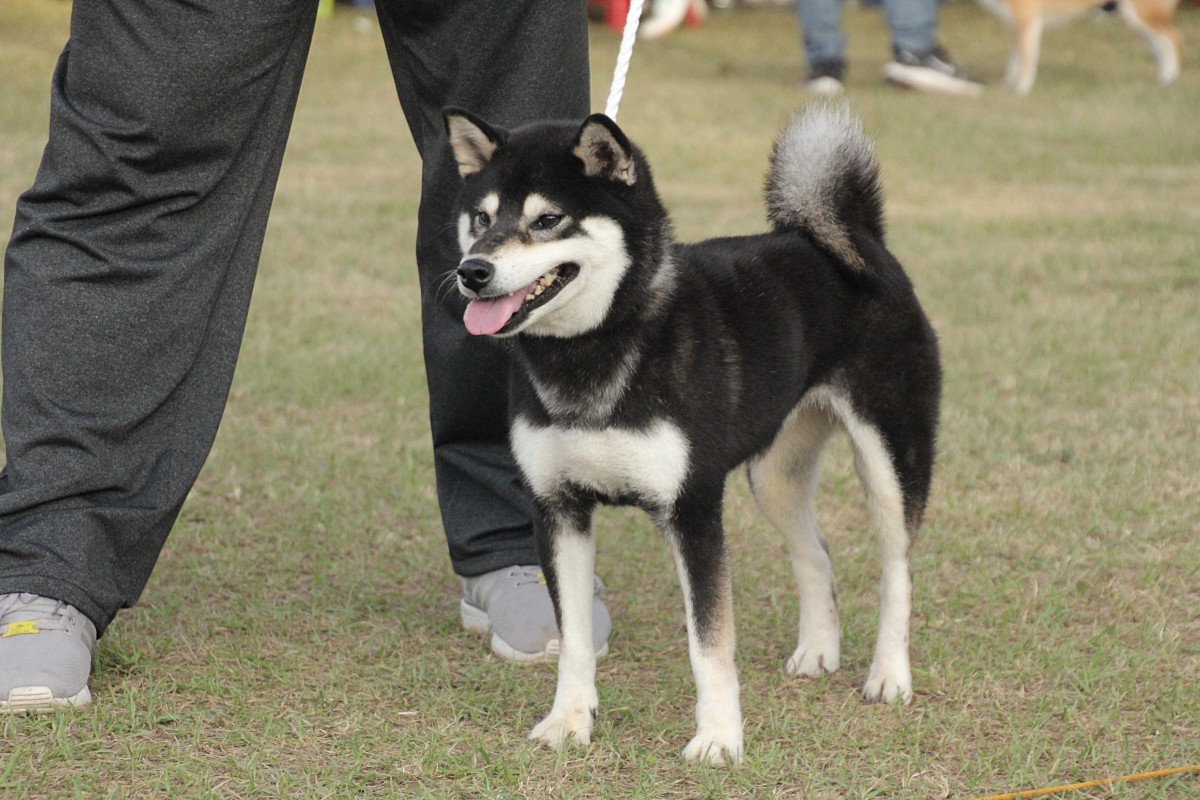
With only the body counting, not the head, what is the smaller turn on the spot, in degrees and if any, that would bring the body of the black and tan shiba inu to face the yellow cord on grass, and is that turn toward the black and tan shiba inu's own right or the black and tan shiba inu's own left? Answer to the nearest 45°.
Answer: approximately 90° to the black and tan shiba inu's own left

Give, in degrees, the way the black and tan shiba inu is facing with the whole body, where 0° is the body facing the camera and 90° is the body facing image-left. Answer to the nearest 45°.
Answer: approximately 45°
